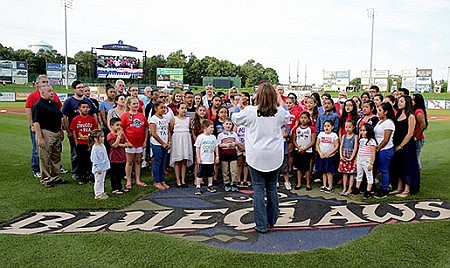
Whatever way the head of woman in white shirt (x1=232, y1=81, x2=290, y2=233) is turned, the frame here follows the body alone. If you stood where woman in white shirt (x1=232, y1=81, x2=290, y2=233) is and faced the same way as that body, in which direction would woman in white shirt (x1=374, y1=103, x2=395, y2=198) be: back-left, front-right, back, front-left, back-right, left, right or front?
front-right

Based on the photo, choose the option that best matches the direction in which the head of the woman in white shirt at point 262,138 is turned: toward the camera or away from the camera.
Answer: away from the camera

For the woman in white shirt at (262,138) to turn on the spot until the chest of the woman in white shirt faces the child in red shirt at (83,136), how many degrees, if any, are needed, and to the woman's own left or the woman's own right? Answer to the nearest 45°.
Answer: approximately 45° to the woman's own left

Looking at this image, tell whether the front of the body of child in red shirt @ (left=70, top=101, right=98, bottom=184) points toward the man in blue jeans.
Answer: no

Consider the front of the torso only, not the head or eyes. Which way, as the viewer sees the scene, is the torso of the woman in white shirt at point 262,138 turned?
away from the camera

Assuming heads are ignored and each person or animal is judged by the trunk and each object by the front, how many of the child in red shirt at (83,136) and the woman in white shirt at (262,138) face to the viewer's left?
0

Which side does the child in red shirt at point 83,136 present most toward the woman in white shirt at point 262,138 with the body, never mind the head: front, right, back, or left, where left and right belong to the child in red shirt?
front

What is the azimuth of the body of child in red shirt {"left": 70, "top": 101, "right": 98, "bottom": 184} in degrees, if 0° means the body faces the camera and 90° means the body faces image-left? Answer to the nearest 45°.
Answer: approximately 315°

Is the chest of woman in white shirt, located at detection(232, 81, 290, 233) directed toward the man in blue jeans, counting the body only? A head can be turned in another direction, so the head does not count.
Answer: no

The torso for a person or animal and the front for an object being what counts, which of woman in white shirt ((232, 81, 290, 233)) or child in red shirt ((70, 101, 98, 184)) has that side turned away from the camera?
the woman in white shirt
